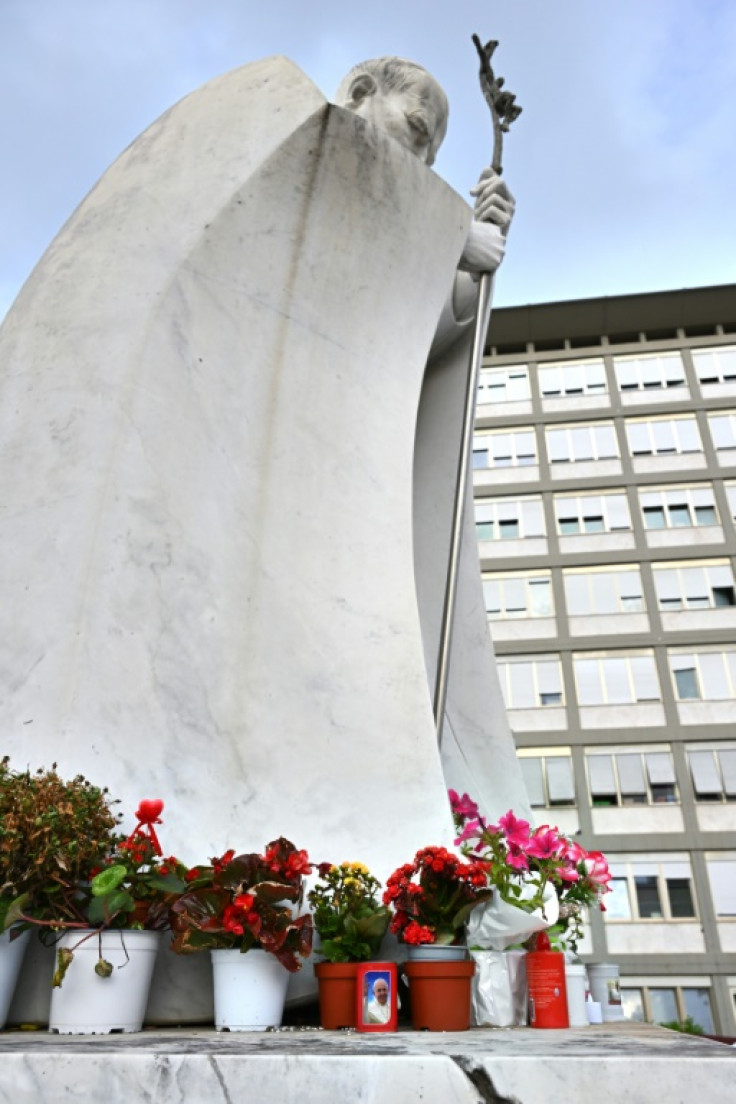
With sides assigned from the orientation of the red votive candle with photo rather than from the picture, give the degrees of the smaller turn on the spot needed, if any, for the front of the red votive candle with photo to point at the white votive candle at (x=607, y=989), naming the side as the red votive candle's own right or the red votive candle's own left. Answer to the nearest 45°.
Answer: approximately 135° to the red votive candle's own left

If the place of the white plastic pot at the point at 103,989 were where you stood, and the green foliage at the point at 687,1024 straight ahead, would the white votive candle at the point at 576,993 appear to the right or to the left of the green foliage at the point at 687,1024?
right

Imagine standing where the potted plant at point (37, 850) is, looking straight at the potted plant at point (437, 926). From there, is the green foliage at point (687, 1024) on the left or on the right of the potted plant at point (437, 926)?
left

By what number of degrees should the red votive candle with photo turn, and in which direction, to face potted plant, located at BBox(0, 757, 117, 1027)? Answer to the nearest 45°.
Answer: approximately 90° to its right

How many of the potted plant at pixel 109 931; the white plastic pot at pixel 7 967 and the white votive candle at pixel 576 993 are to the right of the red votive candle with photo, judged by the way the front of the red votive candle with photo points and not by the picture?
2

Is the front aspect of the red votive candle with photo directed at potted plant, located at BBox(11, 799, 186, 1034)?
no

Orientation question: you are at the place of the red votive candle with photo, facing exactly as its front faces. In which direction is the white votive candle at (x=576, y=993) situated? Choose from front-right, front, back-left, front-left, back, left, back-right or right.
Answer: back-left

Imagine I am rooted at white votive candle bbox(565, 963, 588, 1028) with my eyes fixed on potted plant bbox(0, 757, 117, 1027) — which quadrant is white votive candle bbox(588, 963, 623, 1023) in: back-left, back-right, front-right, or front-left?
back-right

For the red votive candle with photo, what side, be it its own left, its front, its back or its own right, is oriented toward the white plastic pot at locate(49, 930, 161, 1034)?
right

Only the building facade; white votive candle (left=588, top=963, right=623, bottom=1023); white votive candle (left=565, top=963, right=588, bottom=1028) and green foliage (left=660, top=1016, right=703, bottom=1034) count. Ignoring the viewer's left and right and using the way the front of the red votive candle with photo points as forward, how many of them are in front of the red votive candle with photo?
0

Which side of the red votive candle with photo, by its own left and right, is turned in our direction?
front

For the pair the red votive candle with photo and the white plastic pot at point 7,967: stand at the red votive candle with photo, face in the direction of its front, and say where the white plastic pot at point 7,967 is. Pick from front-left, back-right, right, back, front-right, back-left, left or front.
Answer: right

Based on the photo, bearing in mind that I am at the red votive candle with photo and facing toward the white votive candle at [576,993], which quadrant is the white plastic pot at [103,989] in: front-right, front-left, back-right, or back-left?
back-left

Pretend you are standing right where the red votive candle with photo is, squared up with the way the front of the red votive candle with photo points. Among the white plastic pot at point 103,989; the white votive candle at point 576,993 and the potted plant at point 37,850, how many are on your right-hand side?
2
